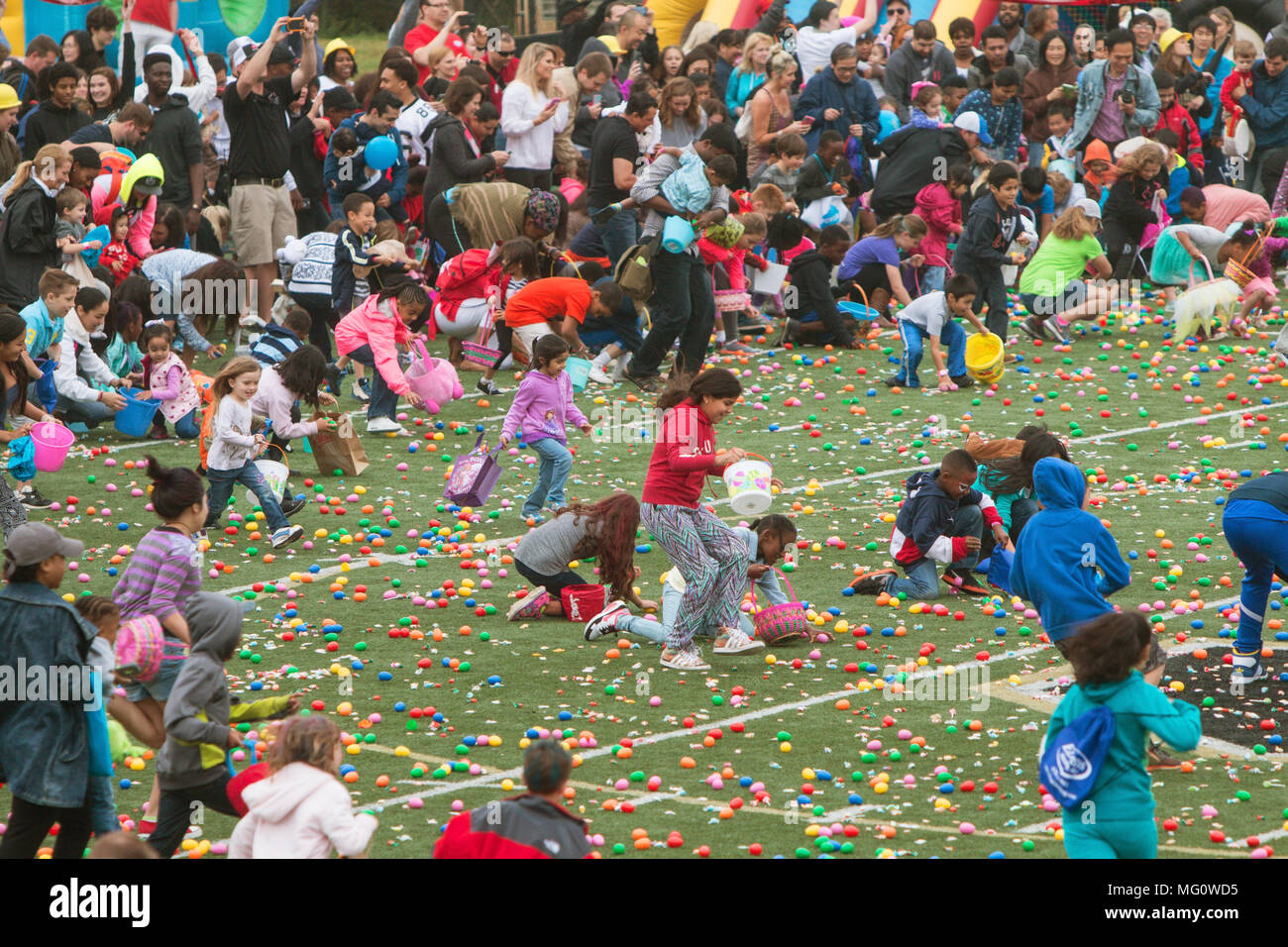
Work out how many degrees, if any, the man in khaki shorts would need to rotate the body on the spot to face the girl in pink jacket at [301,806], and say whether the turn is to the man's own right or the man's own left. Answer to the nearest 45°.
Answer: approximately 45° to the man's own right

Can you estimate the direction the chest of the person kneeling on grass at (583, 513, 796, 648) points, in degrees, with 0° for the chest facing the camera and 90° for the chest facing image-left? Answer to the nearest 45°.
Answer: approximately 270°

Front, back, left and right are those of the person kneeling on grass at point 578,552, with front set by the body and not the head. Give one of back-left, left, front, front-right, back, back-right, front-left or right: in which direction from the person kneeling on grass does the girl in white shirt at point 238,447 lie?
back-left

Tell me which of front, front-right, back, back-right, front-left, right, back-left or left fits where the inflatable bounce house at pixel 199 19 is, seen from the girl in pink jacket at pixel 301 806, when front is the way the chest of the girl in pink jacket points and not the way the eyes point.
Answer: front-left

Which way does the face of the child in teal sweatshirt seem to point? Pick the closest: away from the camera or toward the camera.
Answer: away from the camera

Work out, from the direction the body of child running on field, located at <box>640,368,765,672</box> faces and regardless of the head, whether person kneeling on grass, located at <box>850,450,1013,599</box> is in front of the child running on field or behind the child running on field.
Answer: in front

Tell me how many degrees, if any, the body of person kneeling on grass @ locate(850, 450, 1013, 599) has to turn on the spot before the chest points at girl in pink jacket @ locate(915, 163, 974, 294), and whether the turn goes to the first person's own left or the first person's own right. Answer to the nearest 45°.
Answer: approximately 135° to the first person's own left

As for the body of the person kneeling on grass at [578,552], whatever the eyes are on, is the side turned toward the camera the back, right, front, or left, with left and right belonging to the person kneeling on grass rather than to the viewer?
right

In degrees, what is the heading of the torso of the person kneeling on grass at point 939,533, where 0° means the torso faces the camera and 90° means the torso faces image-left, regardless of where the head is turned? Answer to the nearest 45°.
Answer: approximately 315°
